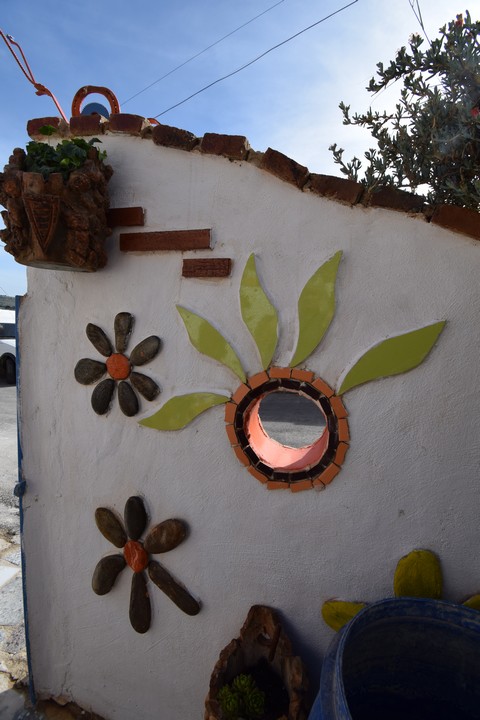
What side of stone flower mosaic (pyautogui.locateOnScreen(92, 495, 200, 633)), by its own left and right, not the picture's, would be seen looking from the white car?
back

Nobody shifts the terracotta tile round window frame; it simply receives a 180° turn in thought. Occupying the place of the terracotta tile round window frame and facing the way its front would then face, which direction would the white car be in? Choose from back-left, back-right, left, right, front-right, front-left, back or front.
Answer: front-left

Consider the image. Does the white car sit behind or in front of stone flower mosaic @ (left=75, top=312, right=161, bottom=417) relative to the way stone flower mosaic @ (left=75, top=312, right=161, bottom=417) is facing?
behind

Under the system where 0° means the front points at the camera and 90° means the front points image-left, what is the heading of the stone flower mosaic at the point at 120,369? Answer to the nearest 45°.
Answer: approximately 0°

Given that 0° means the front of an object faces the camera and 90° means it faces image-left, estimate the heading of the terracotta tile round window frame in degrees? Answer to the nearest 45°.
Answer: approximately 0°

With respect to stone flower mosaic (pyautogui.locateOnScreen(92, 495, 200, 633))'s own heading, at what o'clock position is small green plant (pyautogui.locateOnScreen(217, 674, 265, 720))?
The small green plant is roughly at 11 o'clock from the stone flower mosaic.

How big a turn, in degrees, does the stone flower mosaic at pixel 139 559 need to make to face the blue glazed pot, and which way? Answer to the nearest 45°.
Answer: approximately 45° to its left

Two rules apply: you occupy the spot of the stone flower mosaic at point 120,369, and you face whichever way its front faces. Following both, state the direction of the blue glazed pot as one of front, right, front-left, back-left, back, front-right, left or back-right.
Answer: front-left

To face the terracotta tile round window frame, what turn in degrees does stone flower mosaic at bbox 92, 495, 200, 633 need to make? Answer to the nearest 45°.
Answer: approximately 45° to its left
